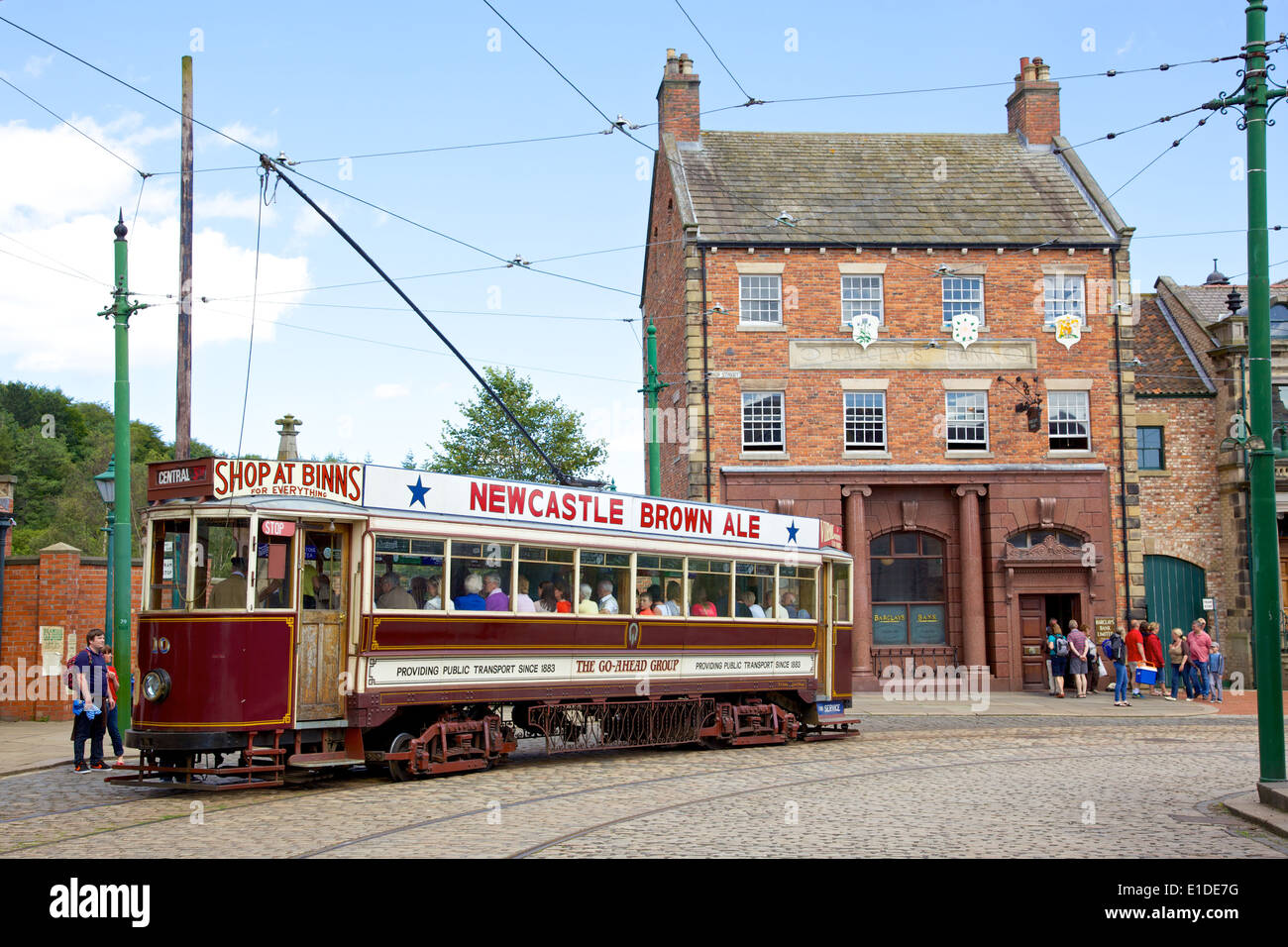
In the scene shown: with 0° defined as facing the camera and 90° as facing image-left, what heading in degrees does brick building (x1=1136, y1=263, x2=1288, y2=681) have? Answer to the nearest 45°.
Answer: approximately 0°

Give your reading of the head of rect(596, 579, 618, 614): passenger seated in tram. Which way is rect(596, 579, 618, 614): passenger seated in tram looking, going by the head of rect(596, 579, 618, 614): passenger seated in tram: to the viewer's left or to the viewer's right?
to the viewer's left

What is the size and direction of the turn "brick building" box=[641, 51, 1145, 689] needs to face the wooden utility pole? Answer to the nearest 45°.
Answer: approximately 45° to its right

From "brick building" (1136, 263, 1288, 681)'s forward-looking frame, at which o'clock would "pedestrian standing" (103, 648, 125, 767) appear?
The pedestrian standing is roughly at 1 o'clock from the brick building.

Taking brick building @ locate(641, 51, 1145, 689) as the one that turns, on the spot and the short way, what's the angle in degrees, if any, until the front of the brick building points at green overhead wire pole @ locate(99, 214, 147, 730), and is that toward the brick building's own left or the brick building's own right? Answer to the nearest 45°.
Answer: approximately 45° to the brick building's own right

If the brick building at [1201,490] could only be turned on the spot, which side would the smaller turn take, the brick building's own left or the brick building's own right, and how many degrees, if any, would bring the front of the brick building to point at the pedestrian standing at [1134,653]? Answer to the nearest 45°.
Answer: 0° — it already faces them

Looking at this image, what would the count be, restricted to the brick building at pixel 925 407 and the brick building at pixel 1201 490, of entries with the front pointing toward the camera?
2

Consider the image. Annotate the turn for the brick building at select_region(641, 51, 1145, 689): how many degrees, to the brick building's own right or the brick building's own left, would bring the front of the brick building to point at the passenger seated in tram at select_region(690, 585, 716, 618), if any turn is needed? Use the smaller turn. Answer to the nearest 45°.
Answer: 0° — it already faces them
